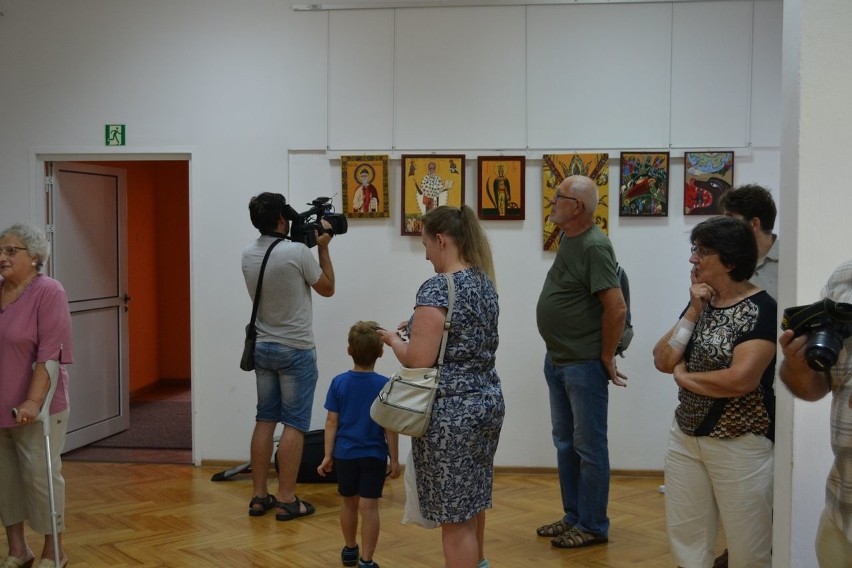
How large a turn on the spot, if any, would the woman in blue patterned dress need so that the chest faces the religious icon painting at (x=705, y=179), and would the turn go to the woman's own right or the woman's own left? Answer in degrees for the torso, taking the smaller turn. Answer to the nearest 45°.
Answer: approximately 90° to the woman's own right

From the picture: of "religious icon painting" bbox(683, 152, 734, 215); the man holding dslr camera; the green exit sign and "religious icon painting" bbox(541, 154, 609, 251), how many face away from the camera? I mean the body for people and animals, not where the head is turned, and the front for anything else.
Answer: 0

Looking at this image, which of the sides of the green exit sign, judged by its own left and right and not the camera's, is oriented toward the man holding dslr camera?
front

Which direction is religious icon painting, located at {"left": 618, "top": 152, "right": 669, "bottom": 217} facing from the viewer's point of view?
toward the camera

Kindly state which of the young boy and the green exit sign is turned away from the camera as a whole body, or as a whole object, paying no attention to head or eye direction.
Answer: the young boy

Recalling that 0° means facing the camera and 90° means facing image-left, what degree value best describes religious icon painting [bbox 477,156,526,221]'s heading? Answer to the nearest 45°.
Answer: approximately 0°

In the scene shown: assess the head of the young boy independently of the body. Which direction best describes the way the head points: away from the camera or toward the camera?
away from the camera

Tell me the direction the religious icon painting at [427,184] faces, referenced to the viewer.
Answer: facing the viewer

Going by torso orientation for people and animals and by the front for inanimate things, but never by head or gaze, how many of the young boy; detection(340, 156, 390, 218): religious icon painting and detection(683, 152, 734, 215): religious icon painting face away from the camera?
1

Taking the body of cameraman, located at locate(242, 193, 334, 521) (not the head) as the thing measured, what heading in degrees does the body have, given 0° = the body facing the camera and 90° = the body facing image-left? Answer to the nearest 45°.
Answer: approximately 225°

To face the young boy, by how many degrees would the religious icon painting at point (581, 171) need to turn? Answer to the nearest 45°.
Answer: approximately 45° to its right

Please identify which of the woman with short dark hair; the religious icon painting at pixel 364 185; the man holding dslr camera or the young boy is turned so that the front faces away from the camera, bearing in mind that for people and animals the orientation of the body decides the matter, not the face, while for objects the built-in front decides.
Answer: the young boy

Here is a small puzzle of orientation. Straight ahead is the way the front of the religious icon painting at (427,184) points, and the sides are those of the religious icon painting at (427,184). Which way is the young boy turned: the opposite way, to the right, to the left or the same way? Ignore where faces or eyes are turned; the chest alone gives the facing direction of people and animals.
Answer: the opposite way

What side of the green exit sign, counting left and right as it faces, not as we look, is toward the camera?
front

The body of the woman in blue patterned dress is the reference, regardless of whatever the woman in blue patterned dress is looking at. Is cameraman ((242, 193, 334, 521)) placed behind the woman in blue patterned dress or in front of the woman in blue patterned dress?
in front

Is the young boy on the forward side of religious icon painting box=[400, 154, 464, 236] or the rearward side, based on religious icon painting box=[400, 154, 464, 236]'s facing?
on the forward side

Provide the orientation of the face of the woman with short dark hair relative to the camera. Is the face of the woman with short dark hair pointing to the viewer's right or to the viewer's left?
to the viewer's left

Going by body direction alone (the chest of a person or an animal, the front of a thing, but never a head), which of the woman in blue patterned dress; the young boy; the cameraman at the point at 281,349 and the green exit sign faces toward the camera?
the green exit sign

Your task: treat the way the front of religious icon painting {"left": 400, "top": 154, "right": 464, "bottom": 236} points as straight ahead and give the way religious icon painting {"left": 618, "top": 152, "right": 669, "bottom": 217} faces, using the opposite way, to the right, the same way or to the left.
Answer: the same way
